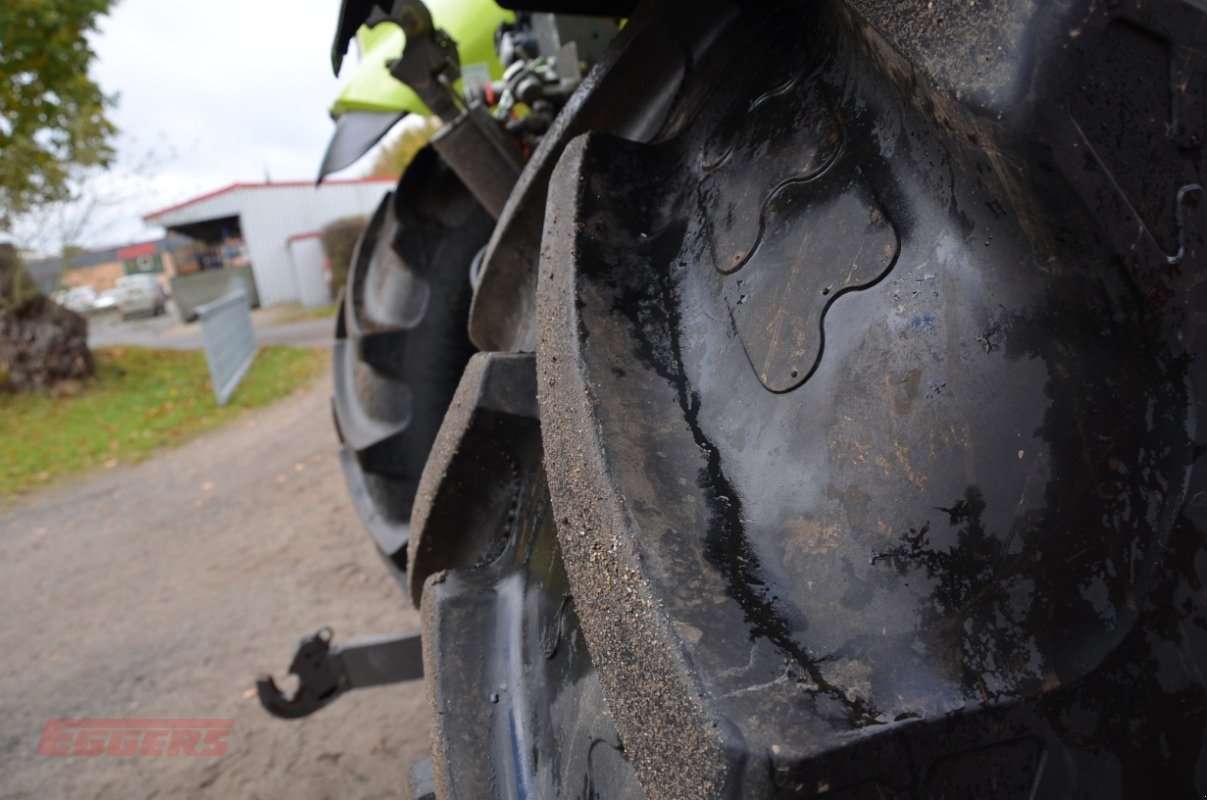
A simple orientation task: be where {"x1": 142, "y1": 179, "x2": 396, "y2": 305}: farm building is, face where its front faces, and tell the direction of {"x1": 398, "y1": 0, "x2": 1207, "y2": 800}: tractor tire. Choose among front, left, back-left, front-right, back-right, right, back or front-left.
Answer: front-left

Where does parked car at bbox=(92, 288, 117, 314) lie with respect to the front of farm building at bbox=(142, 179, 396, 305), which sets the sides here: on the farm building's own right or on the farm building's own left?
on the farm building's own right

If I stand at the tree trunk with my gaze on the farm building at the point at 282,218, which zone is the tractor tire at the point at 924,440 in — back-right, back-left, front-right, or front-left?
back-right

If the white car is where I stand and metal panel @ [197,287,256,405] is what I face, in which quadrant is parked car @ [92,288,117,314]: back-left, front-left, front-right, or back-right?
back-right

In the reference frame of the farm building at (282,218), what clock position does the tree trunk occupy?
The tree trunk is roughly at 11 o'clock from the farm building.

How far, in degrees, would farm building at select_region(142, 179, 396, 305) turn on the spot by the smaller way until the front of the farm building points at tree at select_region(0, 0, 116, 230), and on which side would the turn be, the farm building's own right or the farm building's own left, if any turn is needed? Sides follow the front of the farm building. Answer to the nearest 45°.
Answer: approximately 45° to the farm building's own left

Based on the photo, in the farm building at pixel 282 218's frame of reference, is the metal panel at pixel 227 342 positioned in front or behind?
in front

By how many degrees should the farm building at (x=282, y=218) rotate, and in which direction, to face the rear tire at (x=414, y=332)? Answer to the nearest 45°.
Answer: approximately 45° to its left

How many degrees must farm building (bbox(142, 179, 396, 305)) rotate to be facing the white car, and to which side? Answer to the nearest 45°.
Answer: approximately 45° to its right

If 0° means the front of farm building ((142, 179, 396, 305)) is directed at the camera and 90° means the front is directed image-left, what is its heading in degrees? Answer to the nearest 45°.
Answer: approximately 45°

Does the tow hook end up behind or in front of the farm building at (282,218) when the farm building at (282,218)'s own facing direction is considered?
in front
